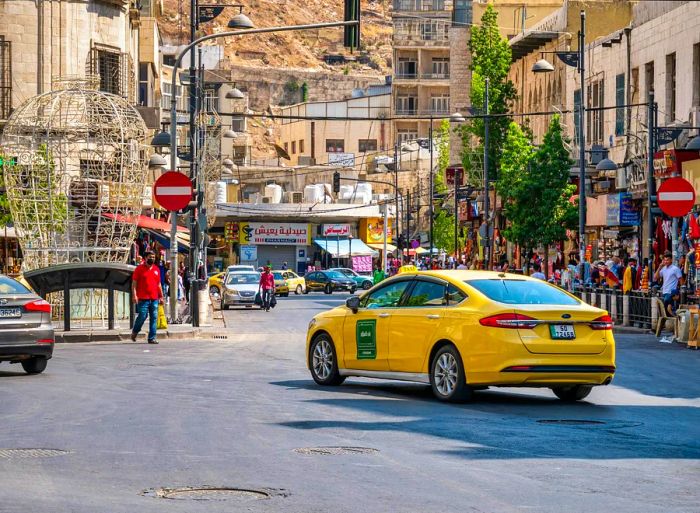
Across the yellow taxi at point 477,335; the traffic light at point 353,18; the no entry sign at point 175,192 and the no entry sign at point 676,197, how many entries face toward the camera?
2

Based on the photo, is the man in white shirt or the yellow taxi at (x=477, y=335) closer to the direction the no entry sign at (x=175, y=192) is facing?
the yellow taxi

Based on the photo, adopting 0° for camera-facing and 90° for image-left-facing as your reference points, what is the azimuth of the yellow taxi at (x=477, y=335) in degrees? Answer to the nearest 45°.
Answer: approximately 135°

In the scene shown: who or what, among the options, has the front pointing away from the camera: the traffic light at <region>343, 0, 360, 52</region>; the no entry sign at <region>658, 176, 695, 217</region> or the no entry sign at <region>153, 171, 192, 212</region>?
the traffic light

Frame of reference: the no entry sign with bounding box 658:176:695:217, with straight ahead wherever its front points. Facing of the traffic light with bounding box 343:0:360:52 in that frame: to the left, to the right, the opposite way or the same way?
the opposite way

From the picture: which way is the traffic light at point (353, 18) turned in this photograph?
away from the camera

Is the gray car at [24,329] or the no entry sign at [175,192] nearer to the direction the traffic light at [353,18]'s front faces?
the no entry sign

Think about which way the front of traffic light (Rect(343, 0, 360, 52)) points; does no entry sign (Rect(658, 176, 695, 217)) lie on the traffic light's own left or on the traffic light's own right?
on the traffic light's own right

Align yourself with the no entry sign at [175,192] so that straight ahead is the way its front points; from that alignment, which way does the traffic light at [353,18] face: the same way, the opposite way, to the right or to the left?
the opposite way

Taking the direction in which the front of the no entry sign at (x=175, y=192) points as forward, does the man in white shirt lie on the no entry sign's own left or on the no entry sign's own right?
on the no entry sign's own left

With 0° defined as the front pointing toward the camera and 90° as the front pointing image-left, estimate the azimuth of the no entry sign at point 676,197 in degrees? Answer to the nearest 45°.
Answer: approximately 0°
